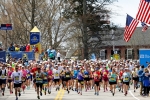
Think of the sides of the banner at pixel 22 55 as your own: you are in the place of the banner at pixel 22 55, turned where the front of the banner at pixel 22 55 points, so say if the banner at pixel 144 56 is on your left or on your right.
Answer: on your left

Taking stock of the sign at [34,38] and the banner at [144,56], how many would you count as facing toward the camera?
2

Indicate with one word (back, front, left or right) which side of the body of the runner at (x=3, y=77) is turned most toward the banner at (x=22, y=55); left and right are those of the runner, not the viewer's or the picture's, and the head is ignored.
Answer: back

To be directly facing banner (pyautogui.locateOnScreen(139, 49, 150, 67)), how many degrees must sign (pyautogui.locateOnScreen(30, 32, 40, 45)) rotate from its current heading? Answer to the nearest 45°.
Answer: approximately 90° to its left

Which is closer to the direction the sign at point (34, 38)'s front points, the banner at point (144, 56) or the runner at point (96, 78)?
the runner
